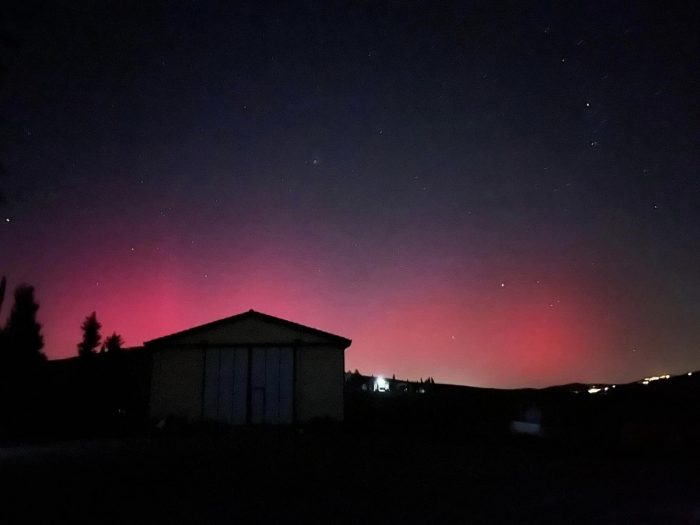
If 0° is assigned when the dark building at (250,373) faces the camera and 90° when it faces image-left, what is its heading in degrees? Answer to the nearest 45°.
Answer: approximately 0°

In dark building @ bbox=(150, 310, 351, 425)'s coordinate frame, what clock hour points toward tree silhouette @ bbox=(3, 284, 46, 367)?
The tree silhouette is roughly at 4 o'clock from the dark building.

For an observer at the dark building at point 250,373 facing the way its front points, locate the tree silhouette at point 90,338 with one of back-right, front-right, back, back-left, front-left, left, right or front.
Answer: back-right
